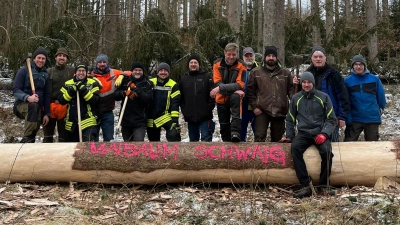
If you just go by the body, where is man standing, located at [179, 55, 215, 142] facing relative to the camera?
toward the camera

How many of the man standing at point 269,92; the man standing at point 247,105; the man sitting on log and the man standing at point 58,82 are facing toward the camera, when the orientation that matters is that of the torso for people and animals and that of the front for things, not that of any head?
4

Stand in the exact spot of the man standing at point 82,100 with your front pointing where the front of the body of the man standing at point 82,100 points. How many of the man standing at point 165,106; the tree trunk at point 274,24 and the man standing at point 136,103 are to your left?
3

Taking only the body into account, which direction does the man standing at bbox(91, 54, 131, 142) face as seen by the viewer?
toward the camera

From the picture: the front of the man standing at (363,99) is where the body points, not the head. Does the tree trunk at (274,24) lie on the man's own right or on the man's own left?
on the man's own right

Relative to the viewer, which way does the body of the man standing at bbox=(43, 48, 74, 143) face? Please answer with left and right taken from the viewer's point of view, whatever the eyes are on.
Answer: facing the viewer

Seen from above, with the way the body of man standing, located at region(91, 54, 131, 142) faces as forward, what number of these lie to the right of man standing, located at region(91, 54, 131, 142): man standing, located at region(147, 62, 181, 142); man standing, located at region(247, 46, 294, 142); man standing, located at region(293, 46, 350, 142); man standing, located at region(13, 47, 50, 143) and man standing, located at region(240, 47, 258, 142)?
1

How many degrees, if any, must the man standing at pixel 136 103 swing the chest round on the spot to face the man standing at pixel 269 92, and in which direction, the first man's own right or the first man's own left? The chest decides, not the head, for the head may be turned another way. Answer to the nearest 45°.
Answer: approximately 90° to the first man's own left

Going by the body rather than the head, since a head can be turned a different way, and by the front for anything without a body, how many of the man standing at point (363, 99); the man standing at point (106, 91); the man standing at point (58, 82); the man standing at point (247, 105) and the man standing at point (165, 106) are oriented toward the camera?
5

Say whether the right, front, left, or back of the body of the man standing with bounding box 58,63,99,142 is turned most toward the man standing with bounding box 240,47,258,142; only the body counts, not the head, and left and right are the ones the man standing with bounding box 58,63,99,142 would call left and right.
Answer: left

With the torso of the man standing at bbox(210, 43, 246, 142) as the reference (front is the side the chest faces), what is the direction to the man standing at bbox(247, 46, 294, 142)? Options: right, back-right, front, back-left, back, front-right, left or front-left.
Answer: left

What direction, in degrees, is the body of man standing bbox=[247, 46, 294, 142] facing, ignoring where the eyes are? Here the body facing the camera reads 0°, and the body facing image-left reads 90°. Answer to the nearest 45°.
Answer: approximately 0°

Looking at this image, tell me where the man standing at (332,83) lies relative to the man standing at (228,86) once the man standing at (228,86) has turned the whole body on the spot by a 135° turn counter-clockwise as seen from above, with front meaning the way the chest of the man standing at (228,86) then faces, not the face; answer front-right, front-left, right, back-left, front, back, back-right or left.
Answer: front-right
